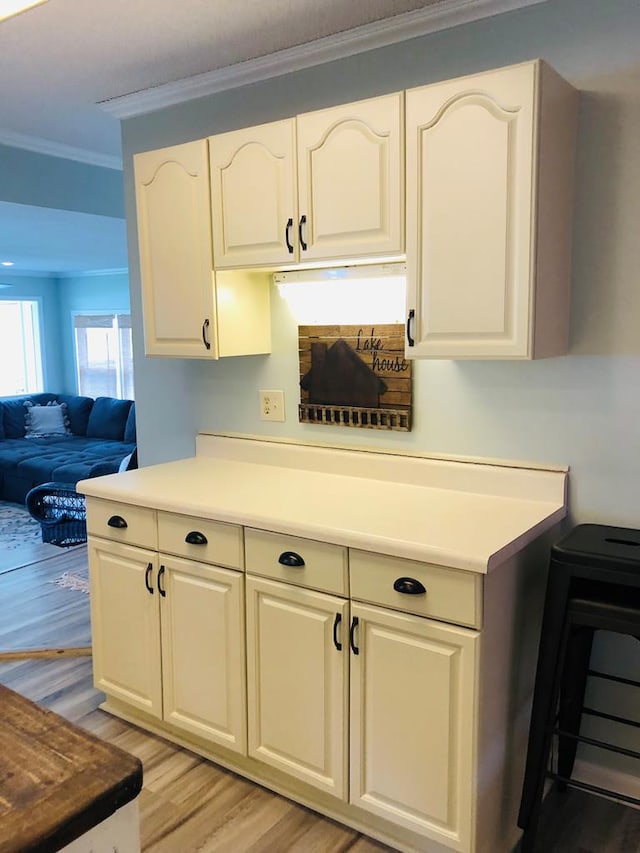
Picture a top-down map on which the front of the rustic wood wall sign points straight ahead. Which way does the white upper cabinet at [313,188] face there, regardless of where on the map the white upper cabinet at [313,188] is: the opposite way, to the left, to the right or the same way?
the same way

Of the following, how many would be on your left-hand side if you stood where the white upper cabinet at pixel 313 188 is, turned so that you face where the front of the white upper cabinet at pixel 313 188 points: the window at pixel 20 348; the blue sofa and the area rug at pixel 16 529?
0

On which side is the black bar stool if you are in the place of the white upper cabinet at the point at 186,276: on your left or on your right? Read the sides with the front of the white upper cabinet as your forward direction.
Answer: on your left

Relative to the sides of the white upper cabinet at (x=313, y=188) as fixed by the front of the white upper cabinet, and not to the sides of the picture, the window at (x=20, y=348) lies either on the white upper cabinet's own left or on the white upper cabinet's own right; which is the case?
on the white upper cabinet's own right

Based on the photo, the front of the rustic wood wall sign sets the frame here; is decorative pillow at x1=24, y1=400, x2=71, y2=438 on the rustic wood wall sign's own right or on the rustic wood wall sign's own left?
on the rustic wood wall sign's own right

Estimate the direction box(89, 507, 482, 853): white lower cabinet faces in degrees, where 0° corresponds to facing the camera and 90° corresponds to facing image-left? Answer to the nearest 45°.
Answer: approximately 45°

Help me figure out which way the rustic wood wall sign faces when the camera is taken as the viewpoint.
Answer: facing the viewer and to the left of the viewer

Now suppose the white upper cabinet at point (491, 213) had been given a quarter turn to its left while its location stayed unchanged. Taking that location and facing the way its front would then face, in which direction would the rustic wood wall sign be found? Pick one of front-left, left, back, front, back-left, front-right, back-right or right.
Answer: back

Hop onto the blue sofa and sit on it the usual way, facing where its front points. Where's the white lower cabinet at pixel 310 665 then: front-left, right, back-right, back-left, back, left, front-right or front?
front

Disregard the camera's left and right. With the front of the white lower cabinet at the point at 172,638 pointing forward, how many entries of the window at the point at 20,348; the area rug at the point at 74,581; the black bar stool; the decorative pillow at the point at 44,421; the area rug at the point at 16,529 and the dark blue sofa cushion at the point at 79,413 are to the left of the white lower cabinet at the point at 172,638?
1

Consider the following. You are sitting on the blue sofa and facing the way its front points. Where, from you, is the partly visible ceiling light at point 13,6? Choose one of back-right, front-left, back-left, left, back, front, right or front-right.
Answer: front

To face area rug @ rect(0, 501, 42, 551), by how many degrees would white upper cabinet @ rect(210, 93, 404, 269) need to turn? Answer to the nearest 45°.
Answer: approximately 90° to its right

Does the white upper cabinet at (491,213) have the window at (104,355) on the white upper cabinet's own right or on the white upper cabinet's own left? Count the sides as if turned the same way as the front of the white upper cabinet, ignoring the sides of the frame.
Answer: on the white upper cabinet's own right

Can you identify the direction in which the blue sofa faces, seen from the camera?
facing the viewer

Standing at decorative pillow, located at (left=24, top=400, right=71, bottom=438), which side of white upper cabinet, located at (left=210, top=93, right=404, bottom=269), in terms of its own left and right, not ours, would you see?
right
